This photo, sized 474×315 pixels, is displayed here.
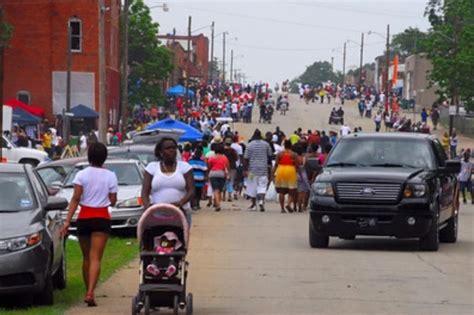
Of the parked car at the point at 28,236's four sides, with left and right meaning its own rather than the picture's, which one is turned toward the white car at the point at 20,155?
back

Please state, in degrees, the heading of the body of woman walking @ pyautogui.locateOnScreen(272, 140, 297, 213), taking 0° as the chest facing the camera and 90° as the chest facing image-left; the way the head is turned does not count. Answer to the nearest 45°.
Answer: approximately 180°

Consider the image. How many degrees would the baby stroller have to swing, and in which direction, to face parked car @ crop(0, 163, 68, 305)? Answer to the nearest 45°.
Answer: approximately 135° to its right

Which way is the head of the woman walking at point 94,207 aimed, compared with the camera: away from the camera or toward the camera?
away from the camera

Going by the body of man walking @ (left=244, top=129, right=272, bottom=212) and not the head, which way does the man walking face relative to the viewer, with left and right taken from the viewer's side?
facing away from the viewer

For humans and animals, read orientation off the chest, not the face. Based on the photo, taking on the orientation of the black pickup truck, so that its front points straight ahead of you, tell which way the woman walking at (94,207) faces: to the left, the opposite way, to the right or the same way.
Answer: the opposite way

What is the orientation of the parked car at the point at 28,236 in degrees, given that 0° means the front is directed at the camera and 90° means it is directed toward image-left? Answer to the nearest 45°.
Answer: approximately 0°

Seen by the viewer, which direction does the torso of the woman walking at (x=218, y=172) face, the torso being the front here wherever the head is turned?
away from the camera
